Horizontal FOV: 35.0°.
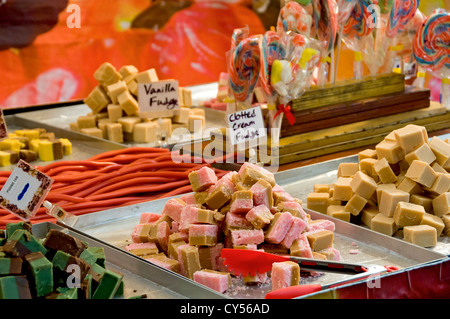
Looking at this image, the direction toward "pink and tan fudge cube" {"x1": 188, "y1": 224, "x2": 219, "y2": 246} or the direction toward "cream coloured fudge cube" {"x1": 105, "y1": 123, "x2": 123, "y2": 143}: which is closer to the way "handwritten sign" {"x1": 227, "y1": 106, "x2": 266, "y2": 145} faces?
the pink and tan fudge cube

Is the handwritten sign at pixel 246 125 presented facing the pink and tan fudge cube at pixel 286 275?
yes

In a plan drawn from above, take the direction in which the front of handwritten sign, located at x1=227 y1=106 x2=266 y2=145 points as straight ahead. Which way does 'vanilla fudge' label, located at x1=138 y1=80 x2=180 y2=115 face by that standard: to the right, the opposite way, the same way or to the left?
the same way

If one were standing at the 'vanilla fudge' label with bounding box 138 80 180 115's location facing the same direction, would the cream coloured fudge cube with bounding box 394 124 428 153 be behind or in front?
in front

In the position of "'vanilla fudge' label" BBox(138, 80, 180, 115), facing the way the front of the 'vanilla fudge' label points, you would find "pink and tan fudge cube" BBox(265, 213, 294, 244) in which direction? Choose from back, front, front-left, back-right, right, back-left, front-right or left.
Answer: front

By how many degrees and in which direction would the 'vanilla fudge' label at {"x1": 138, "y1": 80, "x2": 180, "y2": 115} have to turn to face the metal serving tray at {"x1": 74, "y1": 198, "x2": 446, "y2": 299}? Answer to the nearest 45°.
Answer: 0° — it already faces it

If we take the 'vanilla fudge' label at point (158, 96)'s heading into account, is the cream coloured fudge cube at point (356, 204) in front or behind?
in front

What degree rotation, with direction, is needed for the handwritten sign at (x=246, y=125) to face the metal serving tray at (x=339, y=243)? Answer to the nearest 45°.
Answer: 0° — it already faces it

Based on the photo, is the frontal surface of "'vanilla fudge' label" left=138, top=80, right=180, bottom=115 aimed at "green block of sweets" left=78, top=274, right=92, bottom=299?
yes

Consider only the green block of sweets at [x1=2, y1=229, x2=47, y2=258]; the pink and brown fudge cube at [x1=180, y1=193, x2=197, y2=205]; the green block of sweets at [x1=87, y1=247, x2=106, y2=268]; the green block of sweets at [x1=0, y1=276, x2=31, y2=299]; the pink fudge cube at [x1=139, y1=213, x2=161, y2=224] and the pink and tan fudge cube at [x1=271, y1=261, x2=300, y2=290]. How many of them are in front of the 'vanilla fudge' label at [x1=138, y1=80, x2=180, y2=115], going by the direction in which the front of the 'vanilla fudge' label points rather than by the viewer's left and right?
6

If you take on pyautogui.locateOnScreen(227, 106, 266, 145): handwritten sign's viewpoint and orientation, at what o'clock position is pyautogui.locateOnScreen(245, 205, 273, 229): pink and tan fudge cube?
The pink and tan fudge cube is roughly at 12 o'clock from the handwritten sign.

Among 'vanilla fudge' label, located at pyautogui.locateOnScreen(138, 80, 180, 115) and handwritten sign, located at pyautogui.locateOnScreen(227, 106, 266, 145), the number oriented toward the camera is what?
2

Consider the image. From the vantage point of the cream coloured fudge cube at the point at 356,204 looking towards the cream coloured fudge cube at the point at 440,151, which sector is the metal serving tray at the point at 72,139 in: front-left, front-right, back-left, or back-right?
back-left

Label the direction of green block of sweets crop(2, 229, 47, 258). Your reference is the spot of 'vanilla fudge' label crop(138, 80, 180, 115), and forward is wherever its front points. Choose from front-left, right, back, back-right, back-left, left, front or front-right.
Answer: front

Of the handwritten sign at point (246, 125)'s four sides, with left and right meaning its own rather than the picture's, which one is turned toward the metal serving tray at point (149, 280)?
front

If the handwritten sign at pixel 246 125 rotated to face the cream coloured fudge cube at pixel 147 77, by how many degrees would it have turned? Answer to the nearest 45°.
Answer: approximately 135° to its right

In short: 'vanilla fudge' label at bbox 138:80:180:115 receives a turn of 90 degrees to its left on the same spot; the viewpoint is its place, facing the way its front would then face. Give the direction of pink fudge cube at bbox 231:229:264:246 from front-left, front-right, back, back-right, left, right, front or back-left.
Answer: right

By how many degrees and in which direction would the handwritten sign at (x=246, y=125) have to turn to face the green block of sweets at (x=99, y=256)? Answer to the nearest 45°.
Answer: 0° — it already faces it

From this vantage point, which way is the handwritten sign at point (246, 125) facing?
toward the camera

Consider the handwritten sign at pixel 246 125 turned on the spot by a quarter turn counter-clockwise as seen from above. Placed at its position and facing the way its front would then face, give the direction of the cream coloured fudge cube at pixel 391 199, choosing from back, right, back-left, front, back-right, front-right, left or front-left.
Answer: front-right
